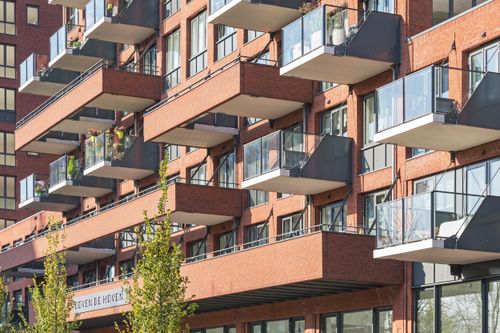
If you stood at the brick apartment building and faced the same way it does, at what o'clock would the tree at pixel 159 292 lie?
The tree is roughly at 1 o'clock from the brick apartment building.

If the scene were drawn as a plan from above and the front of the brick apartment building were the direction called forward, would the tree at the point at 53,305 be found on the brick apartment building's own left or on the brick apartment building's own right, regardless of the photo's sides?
on the brick apartment building's own right

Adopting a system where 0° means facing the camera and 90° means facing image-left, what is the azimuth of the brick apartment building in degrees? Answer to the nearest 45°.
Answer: approximately 45°

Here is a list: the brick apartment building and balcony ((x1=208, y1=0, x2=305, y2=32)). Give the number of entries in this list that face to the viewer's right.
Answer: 0

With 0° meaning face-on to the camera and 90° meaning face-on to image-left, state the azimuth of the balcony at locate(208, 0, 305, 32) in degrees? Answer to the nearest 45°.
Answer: approximately 45°

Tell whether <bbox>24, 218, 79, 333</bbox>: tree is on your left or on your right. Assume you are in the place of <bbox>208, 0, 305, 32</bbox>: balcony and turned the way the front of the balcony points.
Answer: on your right
